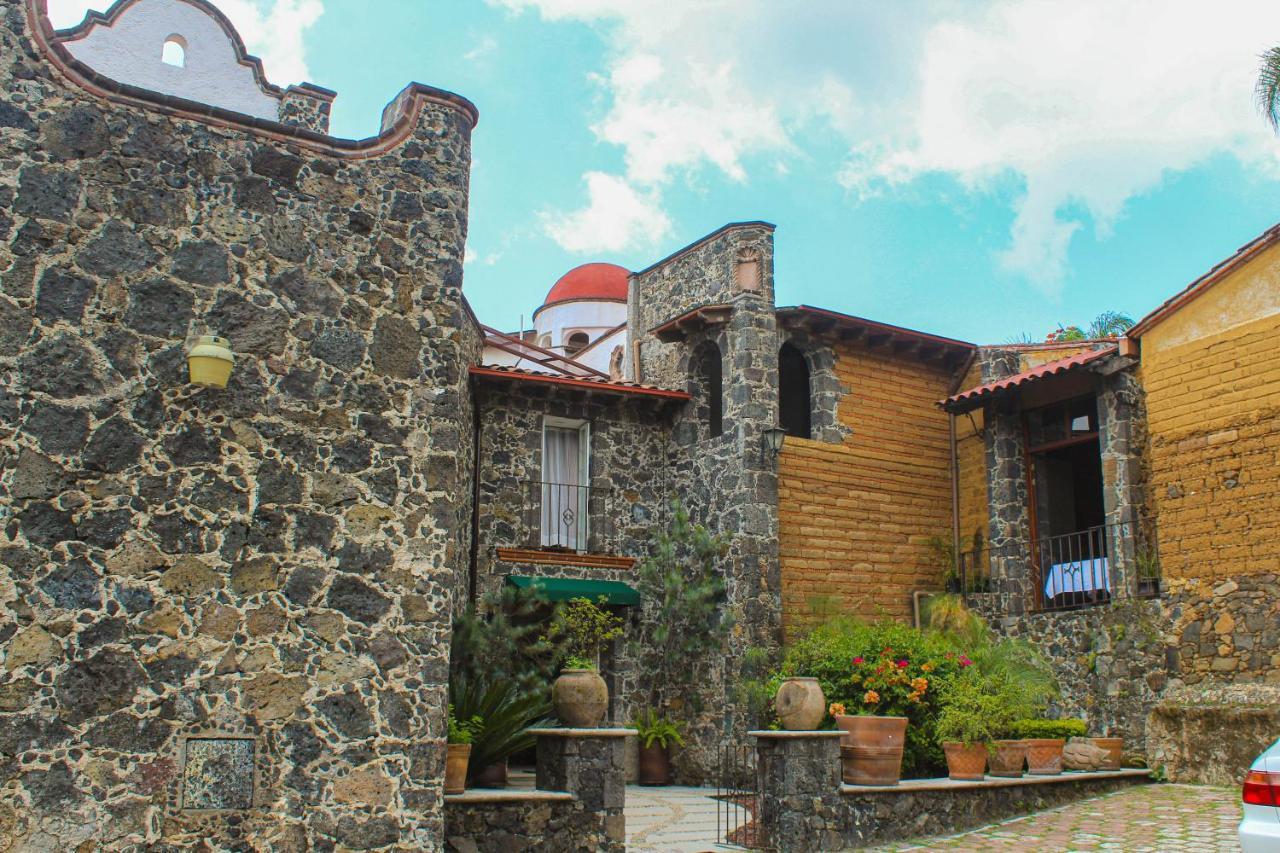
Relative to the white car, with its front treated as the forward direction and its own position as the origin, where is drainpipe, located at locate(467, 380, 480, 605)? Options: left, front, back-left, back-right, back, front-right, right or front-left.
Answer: front-left

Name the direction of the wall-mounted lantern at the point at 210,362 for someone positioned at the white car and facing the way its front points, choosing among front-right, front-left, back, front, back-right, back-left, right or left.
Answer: left

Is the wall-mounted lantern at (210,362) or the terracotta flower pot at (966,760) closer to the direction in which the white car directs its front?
the terracotta flower pot

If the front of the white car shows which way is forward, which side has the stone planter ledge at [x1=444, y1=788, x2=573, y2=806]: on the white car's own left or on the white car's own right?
on the white car's own left

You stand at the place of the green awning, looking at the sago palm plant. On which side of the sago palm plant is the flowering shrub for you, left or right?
left

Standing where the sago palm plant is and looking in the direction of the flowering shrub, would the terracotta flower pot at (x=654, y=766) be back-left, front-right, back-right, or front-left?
front-left

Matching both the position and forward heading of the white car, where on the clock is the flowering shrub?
The flowering shrub is roughly at 11 o'clock from the white car.

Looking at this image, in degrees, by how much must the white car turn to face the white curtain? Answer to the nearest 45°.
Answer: approximately 45° to its left

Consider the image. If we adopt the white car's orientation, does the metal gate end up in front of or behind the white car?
in front

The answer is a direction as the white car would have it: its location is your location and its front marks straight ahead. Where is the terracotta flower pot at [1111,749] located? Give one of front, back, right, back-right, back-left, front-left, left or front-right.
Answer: front

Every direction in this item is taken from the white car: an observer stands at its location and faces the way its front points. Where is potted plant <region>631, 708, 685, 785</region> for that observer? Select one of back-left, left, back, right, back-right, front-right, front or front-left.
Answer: front-left

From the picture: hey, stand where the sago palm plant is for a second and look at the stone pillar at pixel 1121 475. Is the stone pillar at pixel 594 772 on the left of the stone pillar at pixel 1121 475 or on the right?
right

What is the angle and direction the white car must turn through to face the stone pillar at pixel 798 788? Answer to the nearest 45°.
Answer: approximately 45° to its left

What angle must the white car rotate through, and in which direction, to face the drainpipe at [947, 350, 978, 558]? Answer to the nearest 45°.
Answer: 0° — it already faces it

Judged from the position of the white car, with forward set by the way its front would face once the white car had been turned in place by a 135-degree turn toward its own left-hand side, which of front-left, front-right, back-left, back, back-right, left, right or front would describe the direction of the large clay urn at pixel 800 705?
right

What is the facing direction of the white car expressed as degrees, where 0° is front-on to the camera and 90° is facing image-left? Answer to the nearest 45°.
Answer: approximately 180°
